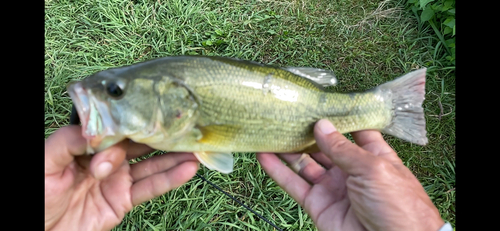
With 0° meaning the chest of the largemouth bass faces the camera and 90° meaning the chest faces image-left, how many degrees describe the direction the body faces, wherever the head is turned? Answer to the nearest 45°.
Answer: approximately 90°
